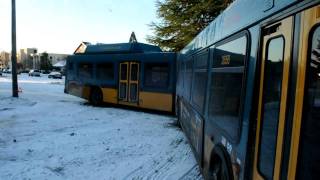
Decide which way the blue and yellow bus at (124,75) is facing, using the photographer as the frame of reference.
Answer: facing the viewer and to the right of the viewer

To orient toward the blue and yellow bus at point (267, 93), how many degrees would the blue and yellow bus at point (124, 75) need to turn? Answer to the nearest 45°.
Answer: approximately 45° to its right
